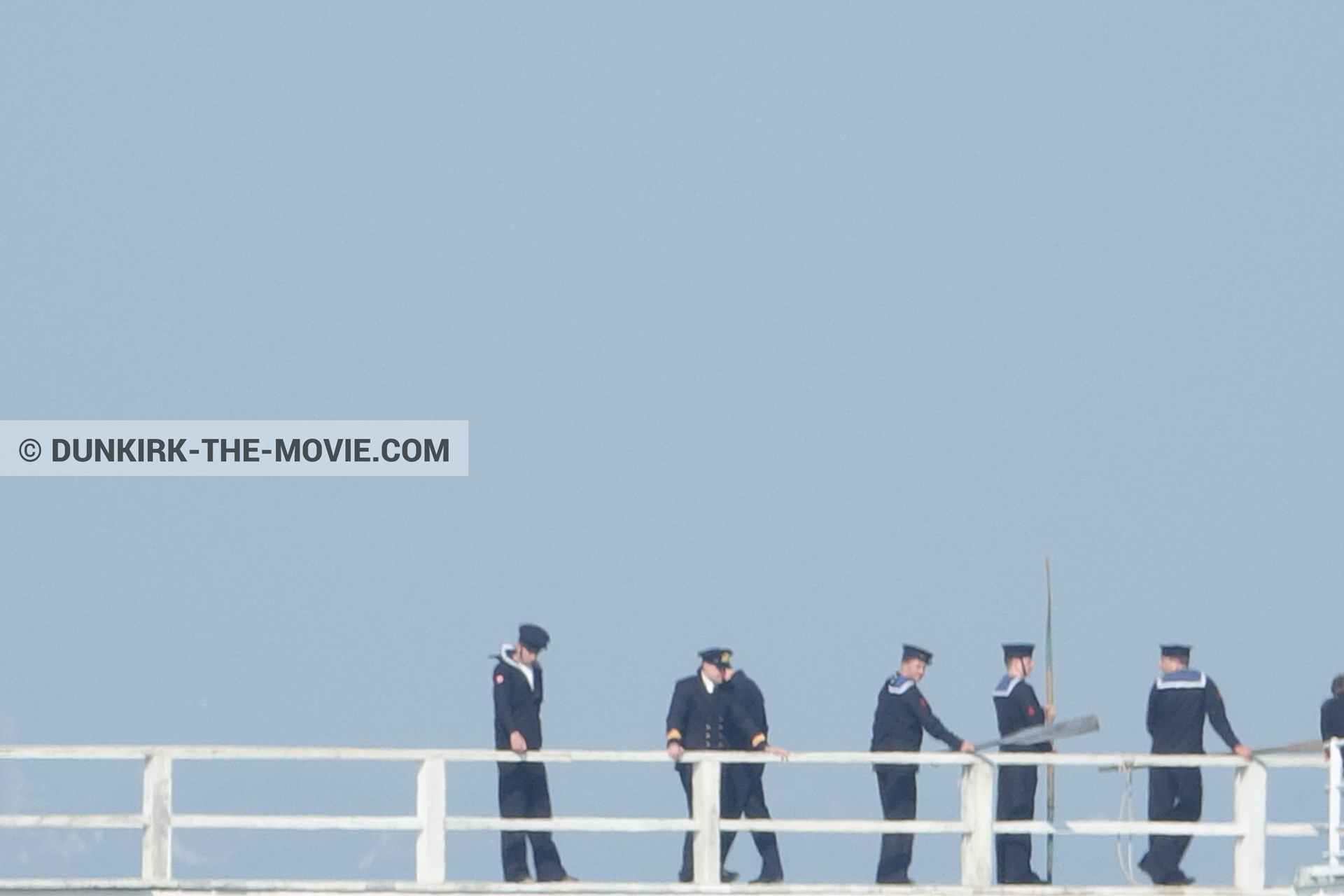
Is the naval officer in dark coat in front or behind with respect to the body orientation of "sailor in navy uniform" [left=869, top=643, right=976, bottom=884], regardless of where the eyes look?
behind

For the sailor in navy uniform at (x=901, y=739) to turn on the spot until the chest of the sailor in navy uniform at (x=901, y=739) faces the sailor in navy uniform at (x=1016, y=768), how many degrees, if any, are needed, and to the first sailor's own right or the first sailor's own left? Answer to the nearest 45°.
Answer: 0° — they already face them

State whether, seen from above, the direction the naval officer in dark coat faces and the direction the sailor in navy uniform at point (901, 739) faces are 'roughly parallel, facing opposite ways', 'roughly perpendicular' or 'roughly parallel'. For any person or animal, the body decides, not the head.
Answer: roughly perpendicular

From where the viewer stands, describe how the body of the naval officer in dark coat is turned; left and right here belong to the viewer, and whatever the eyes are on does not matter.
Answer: facing the viewer and to the right of the viewer

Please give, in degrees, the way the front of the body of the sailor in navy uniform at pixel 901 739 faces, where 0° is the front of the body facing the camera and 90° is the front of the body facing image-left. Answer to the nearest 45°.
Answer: approximately 225°

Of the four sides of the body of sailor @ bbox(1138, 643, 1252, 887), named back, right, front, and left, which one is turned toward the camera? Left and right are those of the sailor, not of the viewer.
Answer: back
